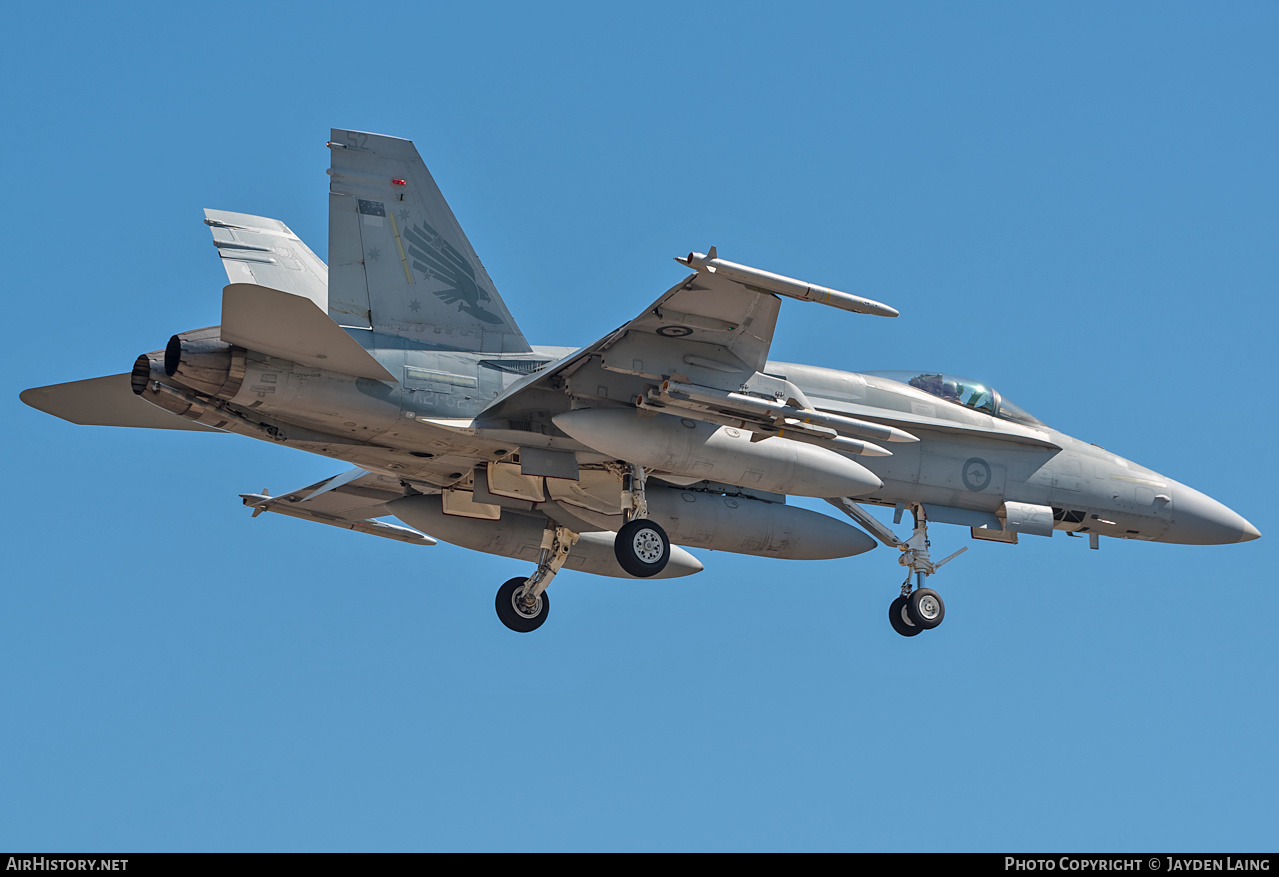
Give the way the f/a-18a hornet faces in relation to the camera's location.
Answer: facing away from the viewer and to the right of the viewer
